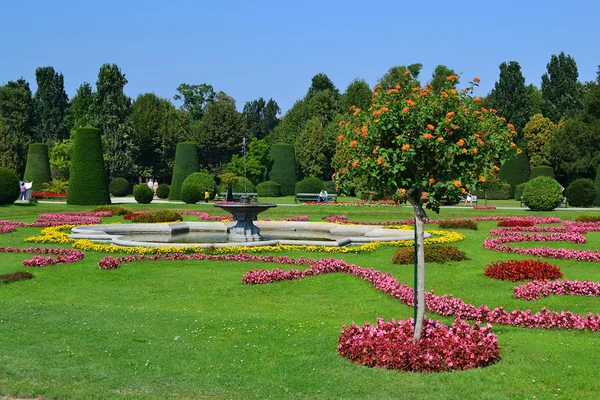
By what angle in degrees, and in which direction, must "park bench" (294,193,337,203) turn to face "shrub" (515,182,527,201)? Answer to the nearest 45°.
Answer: approximately 90° to its left

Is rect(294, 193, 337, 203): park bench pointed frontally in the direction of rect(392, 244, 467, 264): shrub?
yes

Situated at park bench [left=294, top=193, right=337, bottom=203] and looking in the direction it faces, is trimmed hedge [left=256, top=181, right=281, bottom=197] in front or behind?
behind

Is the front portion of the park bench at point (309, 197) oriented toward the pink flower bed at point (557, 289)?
yes

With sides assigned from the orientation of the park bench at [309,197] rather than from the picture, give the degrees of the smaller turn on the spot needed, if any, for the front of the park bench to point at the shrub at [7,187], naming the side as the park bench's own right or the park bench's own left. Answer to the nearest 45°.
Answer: approximately 45° to the park bench's own right

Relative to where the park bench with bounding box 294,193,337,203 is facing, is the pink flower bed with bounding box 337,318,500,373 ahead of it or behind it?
ahead

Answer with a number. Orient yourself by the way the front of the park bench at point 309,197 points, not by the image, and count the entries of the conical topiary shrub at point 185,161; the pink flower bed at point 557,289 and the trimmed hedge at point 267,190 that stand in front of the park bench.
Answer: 1

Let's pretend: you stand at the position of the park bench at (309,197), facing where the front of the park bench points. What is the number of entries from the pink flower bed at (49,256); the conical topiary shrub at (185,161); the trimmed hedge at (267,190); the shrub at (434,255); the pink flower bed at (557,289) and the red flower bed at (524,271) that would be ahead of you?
4

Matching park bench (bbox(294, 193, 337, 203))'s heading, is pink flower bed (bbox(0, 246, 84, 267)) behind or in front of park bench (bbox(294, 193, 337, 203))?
in front

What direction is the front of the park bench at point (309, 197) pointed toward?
toward the camera

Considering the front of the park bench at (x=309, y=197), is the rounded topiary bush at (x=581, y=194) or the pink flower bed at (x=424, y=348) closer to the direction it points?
the pink flower bed

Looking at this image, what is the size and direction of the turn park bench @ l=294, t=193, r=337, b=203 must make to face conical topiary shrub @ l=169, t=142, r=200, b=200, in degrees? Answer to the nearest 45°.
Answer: approximately 135° to its right

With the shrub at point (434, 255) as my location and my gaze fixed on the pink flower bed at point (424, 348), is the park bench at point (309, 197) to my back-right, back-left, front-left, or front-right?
back-right

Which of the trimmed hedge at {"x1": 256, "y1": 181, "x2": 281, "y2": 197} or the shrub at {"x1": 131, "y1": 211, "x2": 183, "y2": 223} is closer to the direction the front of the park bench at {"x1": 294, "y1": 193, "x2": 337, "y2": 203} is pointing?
the shrub

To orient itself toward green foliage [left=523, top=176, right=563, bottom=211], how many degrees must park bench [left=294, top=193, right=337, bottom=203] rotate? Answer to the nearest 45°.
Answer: approximately 45° to its left

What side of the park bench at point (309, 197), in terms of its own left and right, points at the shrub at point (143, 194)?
right

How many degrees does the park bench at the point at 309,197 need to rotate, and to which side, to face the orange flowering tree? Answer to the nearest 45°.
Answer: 0° — it already faces it

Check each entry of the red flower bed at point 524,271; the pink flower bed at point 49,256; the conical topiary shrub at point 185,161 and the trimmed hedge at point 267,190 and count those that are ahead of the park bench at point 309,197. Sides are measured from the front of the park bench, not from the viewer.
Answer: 2

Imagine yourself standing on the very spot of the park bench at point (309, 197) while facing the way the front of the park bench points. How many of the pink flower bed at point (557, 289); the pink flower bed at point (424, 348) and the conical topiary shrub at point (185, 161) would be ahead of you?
2

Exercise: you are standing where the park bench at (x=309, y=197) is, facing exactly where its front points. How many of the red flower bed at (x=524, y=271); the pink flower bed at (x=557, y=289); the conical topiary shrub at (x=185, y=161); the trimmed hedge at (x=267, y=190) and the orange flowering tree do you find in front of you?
3
